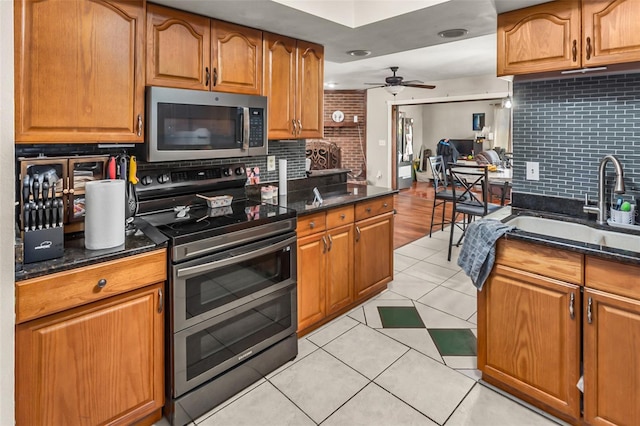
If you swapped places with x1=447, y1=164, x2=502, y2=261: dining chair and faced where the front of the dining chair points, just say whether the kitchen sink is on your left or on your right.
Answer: on your right

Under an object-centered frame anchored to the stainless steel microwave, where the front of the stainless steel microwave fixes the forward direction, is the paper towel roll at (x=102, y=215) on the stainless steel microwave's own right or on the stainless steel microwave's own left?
on the stainless steel microwave's own right

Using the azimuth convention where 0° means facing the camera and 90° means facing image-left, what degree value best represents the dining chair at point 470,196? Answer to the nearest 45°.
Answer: approximately 225°

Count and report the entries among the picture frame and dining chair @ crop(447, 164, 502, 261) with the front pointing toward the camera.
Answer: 1

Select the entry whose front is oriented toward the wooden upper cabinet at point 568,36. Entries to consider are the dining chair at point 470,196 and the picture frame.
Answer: the picture frame

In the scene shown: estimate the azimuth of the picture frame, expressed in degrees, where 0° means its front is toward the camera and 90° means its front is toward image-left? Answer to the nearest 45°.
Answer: approximately 0°

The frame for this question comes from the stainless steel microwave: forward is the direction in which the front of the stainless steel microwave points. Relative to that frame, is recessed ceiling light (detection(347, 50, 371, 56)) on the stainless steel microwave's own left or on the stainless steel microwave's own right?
on the stainless steel microwave's own left

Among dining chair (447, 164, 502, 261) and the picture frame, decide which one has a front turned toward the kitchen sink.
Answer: the picture frame
